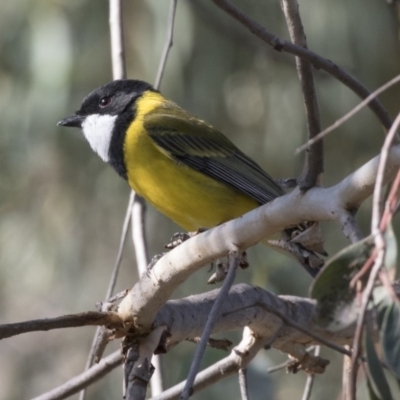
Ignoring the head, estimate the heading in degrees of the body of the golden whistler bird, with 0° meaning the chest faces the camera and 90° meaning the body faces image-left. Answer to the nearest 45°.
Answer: approximately 90°
